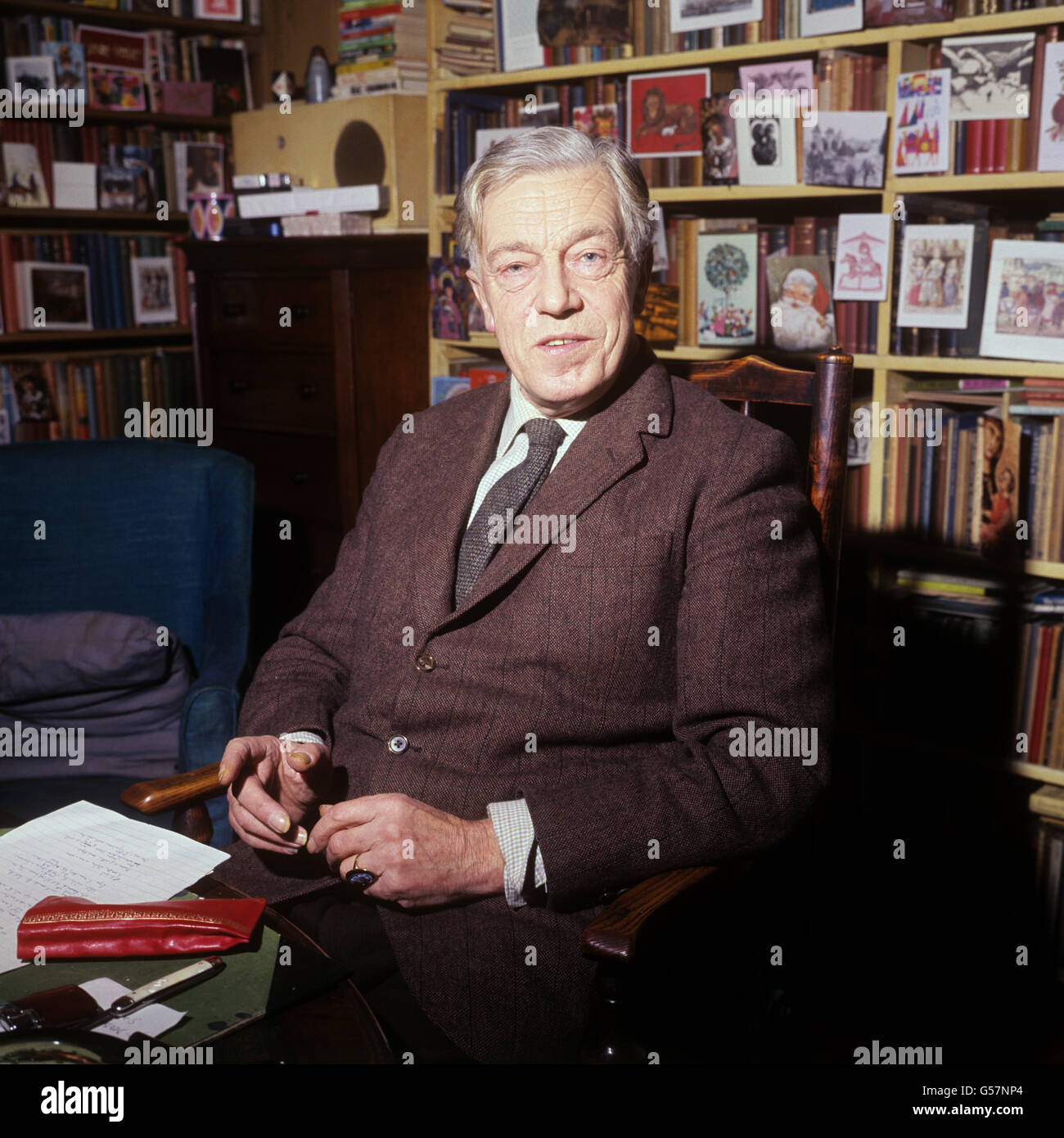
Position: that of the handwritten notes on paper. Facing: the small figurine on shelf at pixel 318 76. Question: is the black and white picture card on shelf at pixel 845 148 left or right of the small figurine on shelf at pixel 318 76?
right

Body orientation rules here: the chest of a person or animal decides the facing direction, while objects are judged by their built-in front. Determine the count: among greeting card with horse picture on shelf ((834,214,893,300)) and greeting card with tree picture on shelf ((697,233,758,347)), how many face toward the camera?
2

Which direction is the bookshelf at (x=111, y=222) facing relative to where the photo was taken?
toward the camera

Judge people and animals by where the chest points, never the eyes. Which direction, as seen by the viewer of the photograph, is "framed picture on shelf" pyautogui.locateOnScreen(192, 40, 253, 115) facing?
facing the viewer

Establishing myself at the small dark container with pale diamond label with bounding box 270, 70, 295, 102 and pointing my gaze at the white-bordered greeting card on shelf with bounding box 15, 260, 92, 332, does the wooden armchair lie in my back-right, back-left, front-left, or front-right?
back-left

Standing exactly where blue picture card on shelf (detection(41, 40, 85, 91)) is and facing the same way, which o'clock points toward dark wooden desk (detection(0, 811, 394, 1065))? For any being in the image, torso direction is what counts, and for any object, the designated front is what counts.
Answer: The dark wooden desk is roughly at 12 o'clock from the blue picture card on shelf.

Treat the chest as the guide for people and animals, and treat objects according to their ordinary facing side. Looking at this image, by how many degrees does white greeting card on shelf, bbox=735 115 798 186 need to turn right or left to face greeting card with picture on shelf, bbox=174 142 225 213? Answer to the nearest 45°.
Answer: approximately 135° to its right

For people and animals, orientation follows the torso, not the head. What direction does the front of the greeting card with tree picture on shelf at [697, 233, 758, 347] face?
toward the camera

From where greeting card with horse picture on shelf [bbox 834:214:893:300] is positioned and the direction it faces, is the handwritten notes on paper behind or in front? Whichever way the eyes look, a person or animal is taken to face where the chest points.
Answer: in front

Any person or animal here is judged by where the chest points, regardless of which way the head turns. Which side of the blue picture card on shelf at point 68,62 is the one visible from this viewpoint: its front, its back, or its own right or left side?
front

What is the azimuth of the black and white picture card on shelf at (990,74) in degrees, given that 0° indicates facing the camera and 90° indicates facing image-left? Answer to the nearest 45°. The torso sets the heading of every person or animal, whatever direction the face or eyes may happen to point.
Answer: approximately 0°
